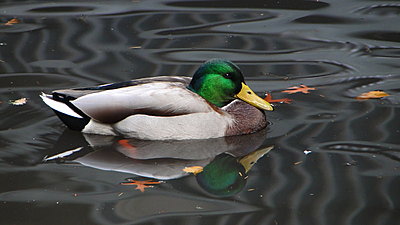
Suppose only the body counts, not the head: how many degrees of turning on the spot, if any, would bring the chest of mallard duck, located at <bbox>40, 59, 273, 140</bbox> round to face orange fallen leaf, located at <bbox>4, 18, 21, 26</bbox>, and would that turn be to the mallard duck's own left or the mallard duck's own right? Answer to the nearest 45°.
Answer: approximately 135° to the mallard duck's own left

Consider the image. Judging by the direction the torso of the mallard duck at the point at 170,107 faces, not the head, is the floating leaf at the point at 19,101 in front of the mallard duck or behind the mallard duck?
behind

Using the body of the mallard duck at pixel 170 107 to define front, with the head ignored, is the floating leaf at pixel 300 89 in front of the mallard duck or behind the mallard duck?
in front

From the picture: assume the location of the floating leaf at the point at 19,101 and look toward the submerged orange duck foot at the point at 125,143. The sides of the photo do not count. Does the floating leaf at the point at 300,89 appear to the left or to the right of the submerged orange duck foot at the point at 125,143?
left

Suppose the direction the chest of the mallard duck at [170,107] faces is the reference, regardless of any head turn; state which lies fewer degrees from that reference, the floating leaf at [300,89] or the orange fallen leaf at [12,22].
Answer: the floating leaf

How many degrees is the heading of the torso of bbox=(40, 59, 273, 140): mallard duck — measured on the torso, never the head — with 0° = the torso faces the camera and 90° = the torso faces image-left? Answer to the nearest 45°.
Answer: approximately 270°

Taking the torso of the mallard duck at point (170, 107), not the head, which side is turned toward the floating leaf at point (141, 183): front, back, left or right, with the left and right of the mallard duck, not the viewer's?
right
